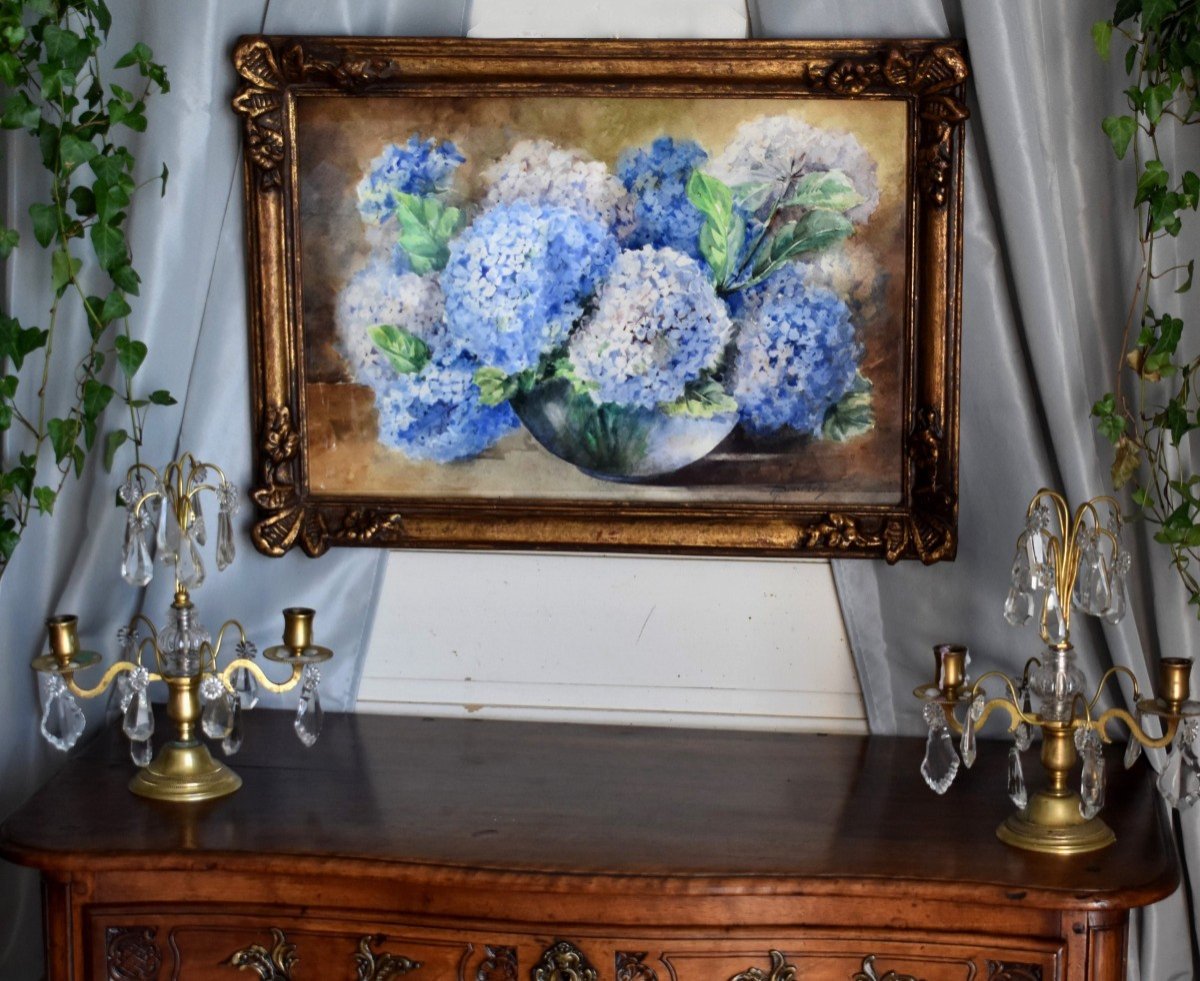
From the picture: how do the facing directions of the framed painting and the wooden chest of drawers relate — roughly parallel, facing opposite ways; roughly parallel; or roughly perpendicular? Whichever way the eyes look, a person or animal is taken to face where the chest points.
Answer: roughly parallel

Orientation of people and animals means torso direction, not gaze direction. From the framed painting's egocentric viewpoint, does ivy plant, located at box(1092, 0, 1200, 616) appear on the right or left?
on its left

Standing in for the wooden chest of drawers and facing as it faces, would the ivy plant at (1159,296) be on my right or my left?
on my left

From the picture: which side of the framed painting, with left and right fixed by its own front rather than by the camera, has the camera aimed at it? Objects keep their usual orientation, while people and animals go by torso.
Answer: front

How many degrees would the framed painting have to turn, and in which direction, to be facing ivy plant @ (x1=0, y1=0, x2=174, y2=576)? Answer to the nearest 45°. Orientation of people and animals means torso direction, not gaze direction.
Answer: approximately 90° to its right

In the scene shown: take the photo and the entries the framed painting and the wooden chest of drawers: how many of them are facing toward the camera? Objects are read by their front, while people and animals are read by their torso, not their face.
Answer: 2

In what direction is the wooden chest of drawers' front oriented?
toward the camera

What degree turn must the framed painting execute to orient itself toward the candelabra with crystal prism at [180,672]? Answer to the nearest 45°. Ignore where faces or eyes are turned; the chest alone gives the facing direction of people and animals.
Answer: approximately 90° to its right
